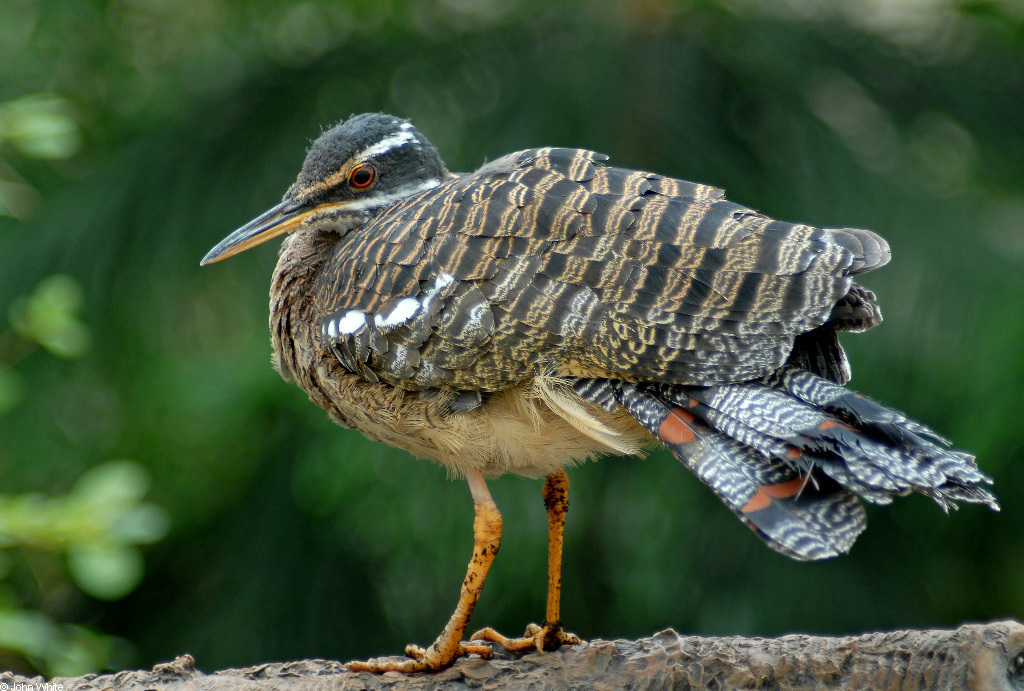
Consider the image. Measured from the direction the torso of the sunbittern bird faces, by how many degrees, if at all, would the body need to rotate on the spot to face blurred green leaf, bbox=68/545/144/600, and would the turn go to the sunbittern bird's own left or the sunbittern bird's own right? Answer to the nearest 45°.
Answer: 0° — it already faces it

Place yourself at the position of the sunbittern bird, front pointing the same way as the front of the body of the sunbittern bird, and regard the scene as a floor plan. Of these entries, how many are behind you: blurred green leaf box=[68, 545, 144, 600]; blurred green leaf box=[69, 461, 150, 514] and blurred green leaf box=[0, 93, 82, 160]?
0

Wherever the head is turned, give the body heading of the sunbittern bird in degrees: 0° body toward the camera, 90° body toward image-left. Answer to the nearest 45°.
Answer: approximately 90°

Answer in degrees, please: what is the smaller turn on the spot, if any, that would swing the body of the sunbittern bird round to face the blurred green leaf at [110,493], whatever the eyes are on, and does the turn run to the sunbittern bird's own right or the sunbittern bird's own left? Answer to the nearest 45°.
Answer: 0° — it already faces it
